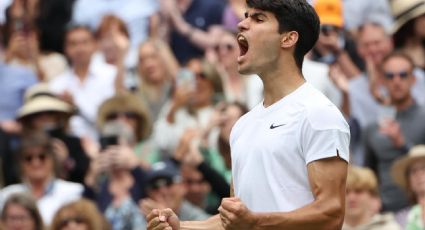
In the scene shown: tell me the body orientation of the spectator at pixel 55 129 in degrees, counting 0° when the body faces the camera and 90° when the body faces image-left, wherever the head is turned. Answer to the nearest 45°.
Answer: approximately 0°
